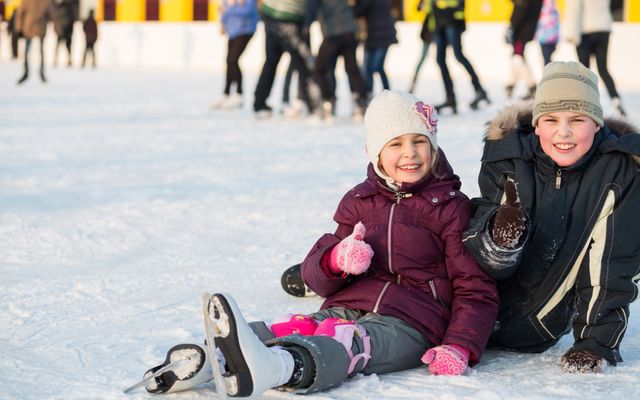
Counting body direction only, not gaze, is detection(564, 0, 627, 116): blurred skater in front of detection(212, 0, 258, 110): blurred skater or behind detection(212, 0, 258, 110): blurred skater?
behind

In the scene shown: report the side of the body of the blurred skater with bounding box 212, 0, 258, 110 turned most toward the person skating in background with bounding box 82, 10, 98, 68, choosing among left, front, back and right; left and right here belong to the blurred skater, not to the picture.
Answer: right
